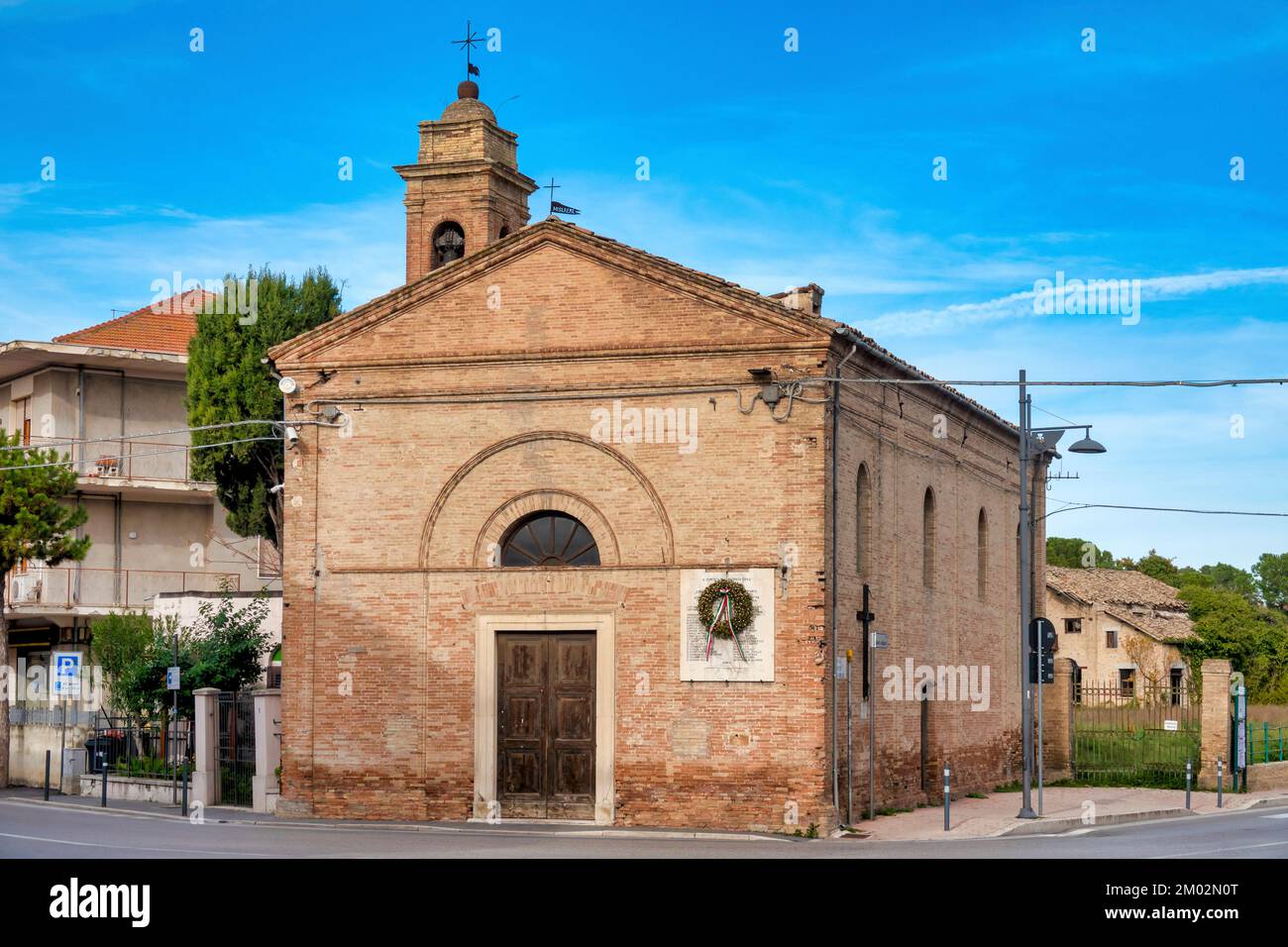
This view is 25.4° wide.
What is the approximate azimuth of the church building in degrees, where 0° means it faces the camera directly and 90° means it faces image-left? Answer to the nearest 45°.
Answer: approximately 0°

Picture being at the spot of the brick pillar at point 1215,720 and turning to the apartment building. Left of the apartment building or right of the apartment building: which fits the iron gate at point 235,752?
left

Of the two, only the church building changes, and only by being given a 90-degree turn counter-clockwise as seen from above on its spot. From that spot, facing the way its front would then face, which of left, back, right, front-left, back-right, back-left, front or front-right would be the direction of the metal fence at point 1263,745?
front-left

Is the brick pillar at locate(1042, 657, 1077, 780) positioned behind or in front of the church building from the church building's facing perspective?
behind
